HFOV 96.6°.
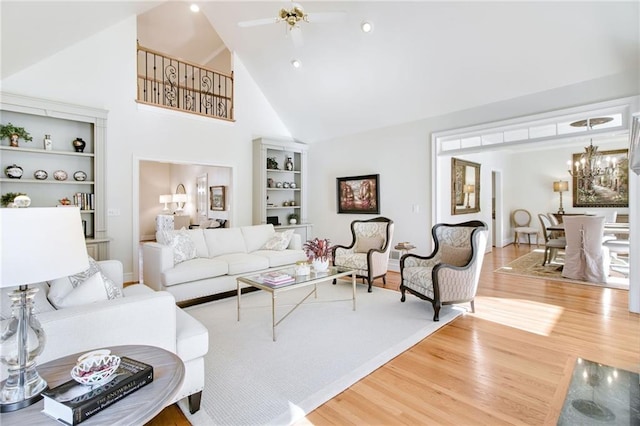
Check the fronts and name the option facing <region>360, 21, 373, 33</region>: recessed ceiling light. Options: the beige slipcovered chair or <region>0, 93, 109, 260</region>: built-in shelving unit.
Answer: the built-in shelving unit

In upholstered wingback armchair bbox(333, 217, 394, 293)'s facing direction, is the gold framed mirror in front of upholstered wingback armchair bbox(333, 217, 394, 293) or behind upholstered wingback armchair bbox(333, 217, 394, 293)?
behind

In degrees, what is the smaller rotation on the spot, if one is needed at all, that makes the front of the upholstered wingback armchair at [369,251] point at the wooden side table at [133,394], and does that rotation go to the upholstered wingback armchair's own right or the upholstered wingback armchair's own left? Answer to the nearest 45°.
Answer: approximately 45° to the upholstered wingback armchair's own left

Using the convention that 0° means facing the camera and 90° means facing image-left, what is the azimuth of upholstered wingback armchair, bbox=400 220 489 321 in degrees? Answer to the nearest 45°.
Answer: approximately 45°

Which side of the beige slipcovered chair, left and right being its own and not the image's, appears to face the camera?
back

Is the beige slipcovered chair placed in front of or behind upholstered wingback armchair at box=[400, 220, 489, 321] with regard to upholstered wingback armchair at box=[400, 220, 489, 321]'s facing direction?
behind

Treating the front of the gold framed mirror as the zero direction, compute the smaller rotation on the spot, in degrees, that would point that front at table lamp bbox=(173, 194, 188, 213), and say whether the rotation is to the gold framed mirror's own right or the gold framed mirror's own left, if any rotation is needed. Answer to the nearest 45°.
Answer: approximately 135° to the gold framed mirror's own right

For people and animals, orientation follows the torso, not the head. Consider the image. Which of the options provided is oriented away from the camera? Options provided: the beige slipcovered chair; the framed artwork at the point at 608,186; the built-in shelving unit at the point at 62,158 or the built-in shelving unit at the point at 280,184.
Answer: the beige slipcovered chair
